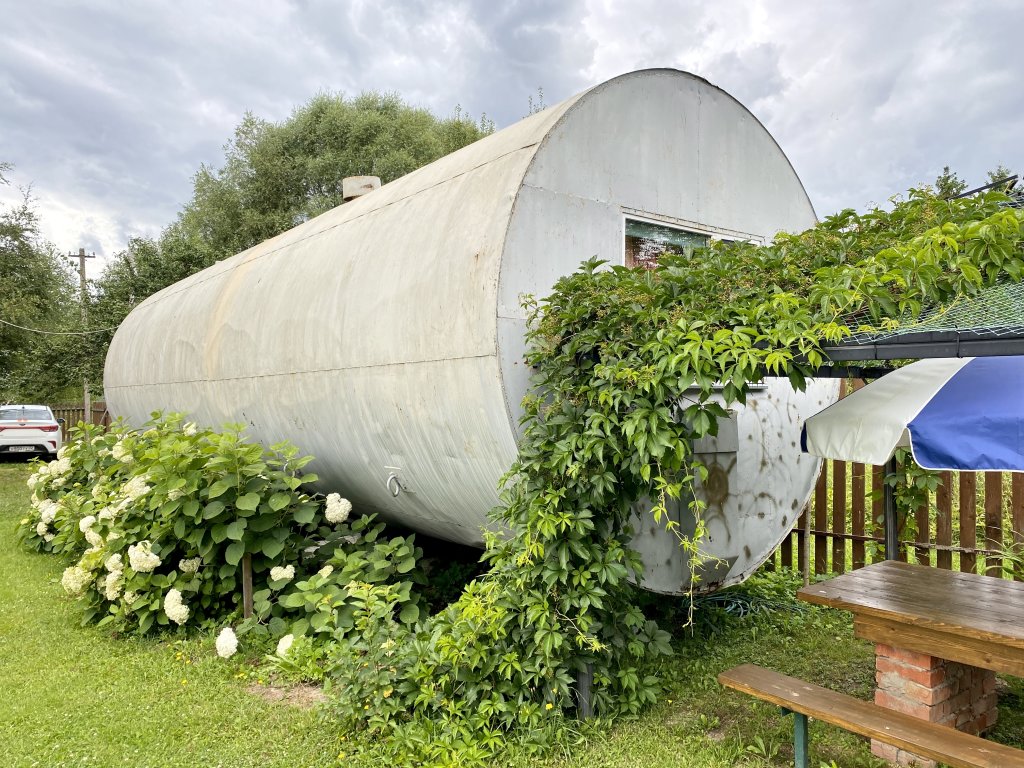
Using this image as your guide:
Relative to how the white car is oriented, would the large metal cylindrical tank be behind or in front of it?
behind

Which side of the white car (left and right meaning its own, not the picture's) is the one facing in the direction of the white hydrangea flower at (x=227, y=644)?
back

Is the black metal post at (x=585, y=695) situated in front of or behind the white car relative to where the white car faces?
behind

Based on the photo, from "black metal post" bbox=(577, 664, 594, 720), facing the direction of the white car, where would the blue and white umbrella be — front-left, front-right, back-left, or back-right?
back-right

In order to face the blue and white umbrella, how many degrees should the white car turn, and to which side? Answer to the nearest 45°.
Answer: approximately 180°

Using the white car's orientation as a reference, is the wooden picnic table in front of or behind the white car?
behind

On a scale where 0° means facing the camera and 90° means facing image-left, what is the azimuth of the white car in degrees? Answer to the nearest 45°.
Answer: approximately 180°
